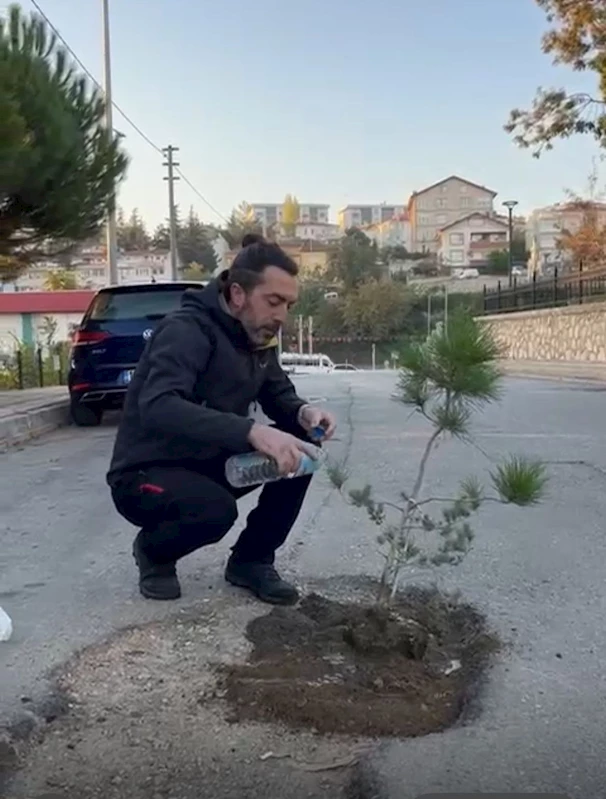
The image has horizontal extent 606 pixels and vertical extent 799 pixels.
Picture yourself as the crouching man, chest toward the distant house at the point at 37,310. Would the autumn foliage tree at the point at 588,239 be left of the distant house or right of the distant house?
right

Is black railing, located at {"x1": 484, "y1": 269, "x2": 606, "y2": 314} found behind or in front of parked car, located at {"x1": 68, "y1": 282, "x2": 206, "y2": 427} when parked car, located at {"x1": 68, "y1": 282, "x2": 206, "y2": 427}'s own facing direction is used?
in front

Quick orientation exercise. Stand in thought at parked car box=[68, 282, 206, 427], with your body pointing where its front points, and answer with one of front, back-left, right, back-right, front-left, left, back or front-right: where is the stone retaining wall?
front-right

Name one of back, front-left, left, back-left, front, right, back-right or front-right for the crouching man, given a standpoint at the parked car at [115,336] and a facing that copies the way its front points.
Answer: back

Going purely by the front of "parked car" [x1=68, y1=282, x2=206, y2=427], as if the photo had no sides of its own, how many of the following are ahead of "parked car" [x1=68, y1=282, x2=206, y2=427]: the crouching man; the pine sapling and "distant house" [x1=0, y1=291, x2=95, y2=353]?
1

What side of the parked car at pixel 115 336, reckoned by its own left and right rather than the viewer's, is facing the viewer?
back

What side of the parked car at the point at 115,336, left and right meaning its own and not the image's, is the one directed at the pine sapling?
back

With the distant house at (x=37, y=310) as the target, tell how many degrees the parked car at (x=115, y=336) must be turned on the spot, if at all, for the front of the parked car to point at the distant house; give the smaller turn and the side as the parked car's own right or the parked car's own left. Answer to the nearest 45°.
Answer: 0° — it already faces it
